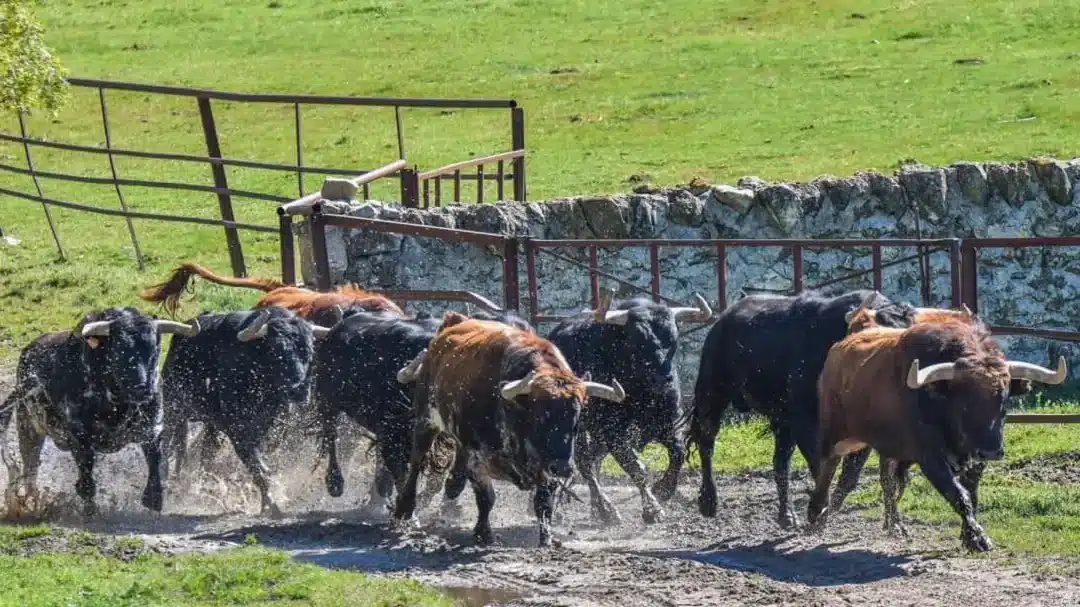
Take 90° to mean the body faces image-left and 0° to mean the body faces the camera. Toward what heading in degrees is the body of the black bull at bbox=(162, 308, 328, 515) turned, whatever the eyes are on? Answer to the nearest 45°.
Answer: approximately 315°

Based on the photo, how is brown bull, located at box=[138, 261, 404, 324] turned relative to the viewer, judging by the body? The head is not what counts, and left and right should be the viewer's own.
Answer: facing to the right of the viewer

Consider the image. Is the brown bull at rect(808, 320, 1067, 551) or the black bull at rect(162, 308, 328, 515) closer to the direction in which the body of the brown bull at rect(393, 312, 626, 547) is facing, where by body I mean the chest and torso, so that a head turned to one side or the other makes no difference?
the brown bull

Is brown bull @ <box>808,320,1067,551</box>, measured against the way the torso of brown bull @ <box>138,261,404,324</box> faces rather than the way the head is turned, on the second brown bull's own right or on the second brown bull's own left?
on the second brown bull's own right

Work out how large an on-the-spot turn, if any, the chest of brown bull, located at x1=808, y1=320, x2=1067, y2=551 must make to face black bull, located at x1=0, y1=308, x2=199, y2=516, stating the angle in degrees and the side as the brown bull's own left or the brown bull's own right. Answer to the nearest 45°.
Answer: approximately 135° to the brown bull's own right

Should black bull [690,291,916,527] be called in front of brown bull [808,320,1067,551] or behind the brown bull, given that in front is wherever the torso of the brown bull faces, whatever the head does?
behind

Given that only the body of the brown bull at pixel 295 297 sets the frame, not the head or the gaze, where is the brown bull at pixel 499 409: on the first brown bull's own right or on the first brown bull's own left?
on the first brown bull's own right

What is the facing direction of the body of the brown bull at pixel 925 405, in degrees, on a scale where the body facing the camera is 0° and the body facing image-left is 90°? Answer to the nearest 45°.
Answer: approximately 315°

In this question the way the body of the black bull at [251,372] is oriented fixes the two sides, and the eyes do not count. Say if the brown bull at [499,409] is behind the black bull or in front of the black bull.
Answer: in front

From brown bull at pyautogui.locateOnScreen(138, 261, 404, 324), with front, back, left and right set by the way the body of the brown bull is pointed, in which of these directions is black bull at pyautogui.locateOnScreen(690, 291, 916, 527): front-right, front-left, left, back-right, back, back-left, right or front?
front-right
